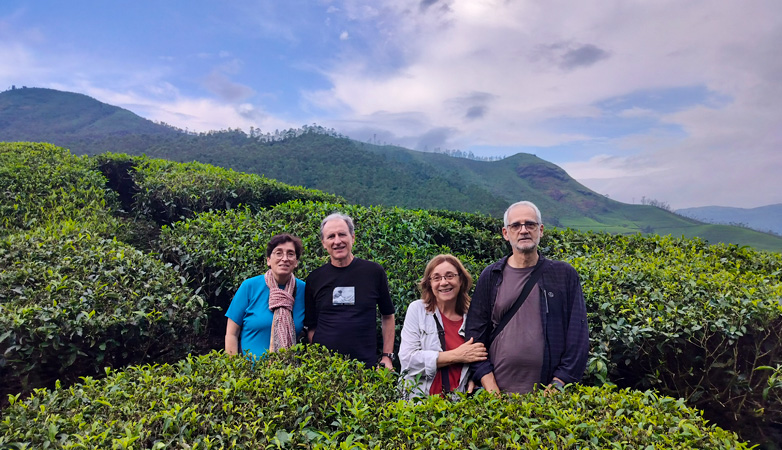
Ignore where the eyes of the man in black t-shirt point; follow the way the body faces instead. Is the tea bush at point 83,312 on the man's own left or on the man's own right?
on the man's own right

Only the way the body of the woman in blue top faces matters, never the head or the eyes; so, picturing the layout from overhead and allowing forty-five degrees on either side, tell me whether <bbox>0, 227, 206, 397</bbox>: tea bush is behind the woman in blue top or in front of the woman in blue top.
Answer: behind

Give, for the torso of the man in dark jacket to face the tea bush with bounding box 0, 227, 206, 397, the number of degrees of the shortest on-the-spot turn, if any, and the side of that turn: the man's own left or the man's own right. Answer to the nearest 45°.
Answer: approximately 90° to the man's own right

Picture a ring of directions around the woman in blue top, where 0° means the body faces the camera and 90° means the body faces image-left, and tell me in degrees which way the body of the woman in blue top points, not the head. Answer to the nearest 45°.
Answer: approximately 315°

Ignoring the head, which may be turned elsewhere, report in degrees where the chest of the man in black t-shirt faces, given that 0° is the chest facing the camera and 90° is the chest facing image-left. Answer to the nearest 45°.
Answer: approximately 0°

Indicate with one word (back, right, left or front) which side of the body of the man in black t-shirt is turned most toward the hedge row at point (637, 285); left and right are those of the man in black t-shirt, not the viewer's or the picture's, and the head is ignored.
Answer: left

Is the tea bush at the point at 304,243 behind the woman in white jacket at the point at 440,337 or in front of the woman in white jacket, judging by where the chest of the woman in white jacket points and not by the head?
behind

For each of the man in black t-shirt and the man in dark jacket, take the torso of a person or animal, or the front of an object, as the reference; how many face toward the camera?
2

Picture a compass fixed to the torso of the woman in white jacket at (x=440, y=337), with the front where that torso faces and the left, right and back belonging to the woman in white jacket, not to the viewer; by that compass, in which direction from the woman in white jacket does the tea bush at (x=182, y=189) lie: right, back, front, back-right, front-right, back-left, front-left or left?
back

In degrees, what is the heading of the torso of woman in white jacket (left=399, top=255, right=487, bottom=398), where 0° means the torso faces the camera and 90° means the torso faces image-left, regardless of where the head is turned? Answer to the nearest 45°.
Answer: approximately 315°

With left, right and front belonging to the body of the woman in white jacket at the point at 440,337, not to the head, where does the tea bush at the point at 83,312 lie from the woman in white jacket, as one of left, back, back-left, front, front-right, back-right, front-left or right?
back-right
